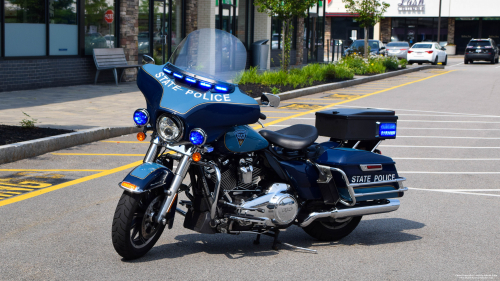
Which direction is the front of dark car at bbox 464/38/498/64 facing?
away from the camera

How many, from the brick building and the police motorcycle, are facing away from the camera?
0

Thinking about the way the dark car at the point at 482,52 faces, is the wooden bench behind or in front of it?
behind

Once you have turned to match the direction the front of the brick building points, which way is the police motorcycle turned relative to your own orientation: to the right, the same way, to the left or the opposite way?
to the right

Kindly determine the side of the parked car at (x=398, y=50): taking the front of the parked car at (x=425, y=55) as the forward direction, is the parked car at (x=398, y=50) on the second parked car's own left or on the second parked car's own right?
on the second parked car's own left

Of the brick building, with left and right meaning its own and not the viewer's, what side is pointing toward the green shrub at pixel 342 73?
left

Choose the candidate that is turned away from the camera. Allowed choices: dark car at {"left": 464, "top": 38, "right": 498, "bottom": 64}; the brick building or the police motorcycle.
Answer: the dark car
